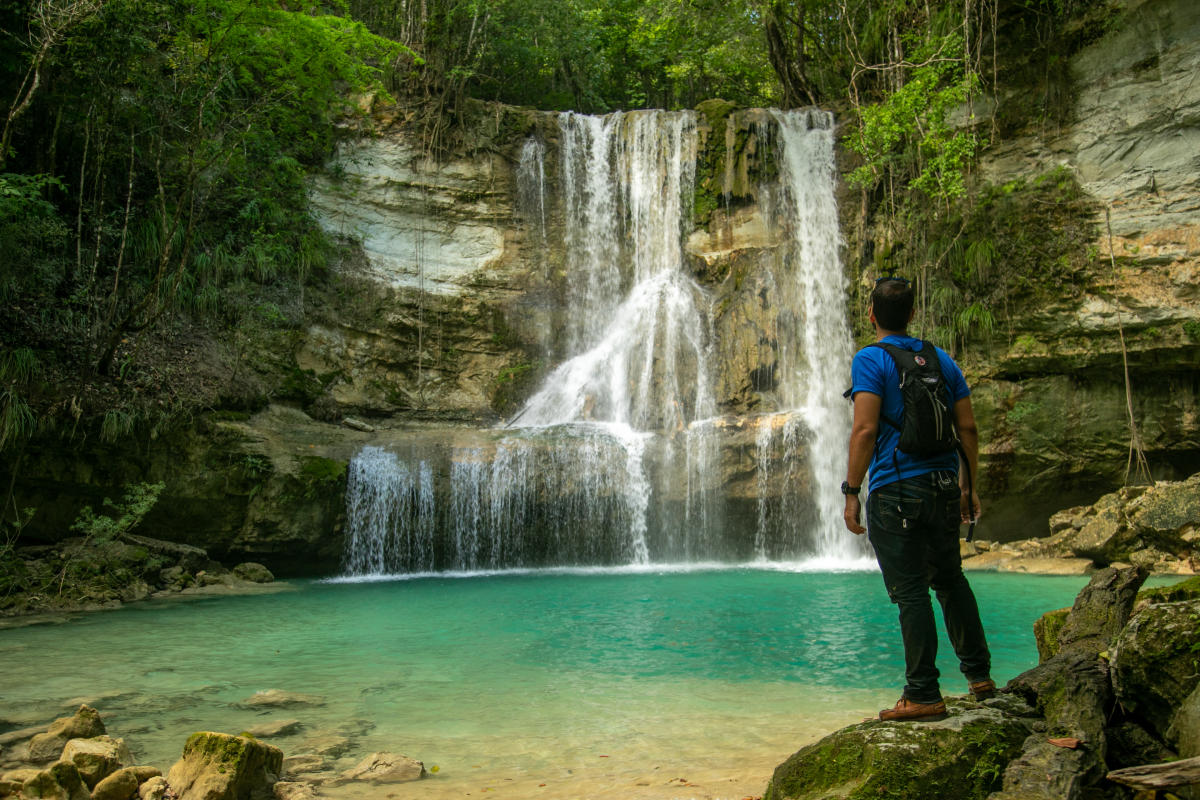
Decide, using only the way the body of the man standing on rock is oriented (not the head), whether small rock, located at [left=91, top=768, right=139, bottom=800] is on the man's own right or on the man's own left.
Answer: on the man's own left

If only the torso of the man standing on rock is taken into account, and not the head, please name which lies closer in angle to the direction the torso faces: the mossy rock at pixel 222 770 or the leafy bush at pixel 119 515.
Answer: the leafy bush

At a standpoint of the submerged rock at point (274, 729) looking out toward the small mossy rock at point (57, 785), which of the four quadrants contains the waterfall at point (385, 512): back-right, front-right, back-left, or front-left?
back-right

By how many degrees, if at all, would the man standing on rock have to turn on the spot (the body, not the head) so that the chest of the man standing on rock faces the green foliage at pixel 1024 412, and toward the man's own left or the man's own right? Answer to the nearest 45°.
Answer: approximately 45° to the man's own right

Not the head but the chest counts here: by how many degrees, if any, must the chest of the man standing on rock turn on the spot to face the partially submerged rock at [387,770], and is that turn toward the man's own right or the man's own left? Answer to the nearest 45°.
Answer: approximately 45° to the man's own left

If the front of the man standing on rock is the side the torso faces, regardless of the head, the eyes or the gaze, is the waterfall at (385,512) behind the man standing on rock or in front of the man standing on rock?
in front

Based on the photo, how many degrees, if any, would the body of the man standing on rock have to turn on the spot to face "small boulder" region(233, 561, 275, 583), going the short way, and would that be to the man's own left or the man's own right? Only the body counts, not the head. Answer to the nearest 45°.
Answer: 0° — they already face it

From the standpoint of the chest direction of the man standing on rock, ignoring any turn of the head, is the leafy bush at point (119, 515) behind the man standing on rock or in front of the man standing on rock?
in front

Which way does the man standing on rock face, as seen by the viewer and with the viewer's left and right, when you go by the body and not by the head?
facing away from the viewer and to the left of the viewer
